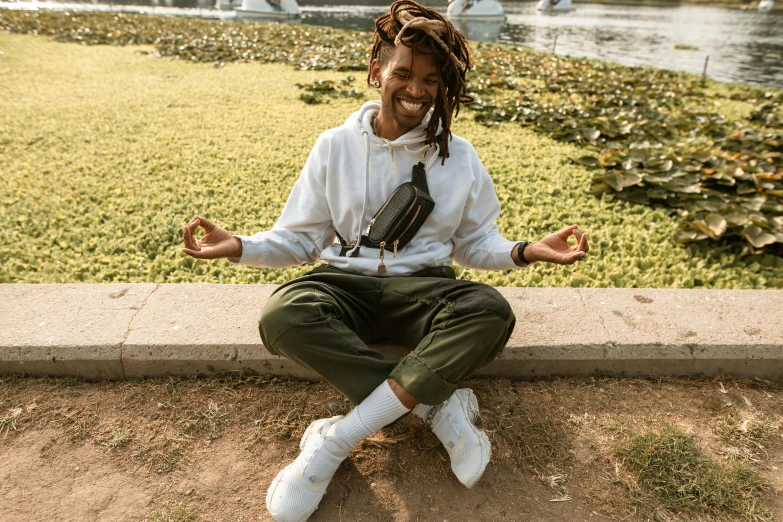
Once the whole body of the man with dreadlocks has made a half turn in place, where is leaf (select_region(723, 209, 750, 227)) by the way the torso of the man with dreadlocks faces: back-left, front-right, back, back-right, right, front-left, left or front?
front-right

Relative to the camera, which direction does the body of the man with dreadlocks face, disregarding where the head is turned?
toward the camera

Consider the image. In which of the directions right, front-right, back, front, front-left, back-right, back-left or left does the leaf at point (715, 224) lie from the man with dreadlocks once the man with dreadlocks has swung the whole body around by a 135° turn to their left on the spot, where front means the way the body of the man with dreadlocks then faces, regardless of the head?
front

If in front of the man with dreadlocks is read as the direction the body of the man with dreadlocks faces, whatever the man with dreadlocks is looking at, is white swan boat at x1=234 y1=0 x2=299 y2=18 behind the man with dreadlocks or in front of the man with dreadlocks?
behind

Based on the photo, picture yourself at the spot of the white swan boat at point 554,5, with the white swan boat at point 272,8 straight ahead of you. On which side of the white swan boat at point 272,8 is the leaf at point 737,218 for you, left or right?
left

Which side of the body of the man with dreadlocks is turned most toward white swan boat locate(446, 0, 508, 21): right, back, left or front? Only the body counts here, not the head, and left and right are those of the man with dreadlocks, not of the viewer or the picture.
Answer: back

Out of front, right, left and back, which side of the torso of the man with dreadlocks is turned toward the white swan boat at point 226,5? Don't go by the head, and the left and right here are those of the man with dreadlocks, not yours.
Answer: back

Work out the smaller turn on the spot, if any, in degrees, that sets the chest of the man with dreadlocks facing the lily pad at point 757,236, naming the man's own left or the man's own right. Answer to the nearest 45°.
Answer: approximately 135° to the man's own left

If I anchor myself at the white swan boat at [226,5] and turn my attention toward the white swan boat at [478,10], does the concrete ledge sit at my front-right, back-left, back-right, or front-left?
front-right

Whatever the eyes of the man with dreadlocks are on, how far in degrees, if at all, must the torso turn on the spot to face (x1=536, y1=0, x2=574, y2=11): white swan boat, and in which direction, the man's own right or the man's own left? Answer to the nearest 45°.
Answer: approximately 180°
